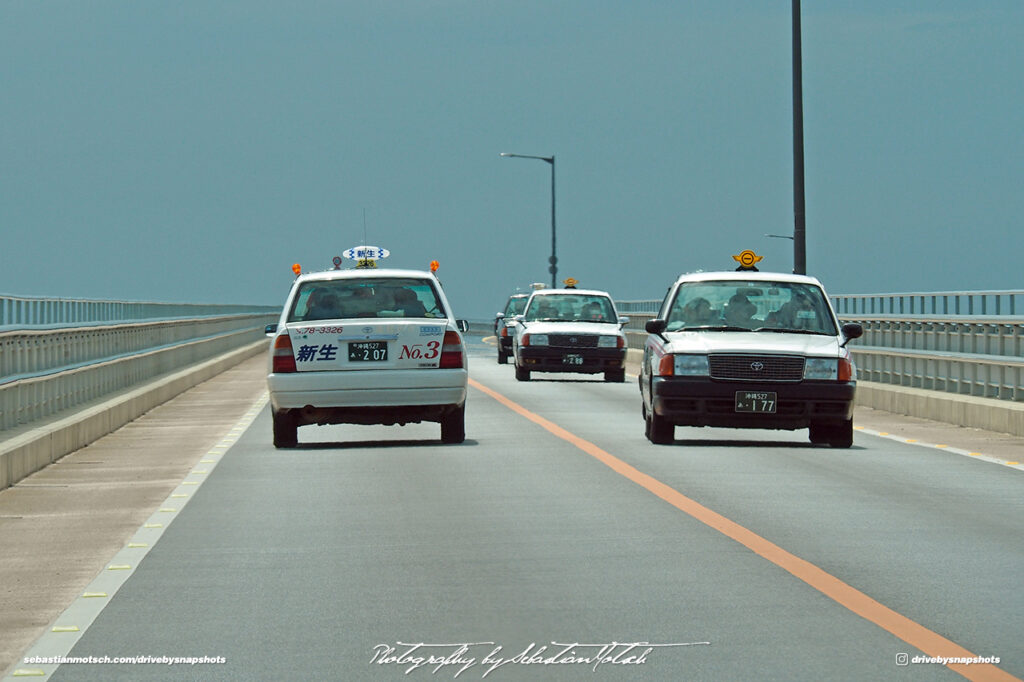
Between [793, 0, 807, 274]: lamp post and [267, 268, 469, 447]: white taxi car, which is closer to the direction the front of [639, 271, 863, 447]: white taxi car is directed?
the white taxi car

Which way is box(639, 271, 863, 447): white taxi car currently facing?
toward the camera

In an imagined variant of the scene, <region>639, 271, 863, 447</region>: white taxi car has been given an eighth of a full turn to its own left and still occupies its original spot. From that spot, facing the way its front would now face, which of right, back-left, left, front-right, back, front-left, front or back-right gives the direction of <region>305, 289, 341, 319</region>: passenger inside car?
back-right

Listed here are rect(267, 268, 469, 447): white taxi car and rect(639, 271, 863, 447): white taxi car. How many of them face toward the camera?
1

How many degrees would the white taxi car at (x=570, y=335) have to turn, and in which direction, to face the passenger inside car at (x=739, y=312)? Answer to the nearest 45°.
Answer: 0° — it already faces them

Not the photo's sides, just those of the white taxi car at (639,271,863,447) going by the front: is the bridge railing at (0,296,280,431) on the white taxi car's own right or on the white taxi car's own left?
on the white taxi car's own right

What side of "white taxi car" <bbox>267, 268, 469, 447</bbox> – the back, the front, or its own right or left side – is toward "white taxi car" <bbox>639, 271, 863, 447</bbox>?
right

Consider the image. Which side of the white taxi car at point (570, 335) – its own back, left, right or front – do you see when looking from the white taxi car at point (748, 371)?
front

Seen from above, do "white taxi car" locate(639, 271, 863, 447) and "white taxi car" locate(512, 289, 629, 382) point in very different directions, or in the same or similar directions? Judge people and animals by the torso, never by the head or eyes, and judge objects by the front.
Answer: same or similar directions

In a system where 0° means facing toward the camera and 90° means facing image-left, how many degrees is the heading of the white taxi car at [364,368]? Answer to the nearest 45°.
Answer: approximately 180°

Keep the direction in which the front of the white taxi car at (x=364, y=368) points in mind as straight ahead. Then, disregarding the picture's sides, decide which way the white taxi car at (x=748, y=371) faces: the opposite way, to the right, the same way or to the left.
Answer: the opposite way

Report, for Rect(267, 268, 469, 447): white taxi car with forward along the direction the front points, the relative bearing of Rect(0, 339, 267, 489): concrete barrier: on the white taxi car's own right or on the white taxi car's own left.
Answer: on the white taxi car's own left

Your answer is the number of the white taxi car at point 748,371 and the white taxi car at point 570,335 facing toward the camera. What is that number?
2

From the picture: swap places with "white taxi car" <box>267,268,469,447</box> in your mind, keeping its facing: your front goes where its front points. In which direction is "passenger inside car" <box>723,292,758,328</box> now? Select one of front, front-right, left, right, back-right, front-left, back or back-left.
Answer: right
